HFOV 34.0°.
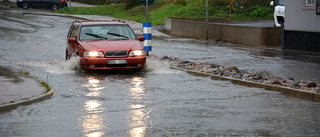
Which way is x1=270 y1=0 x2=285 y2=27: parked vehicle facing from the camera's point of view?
toward the camera

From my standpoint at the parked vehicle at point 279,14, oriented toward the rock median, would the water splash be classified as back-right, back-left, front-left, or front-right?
front-right

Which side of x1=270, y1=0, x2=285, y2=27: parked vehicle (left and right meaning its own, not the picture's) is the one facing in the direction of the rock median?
front

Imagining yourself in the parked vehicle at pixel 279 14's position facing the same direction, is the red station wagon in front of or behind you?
in front
